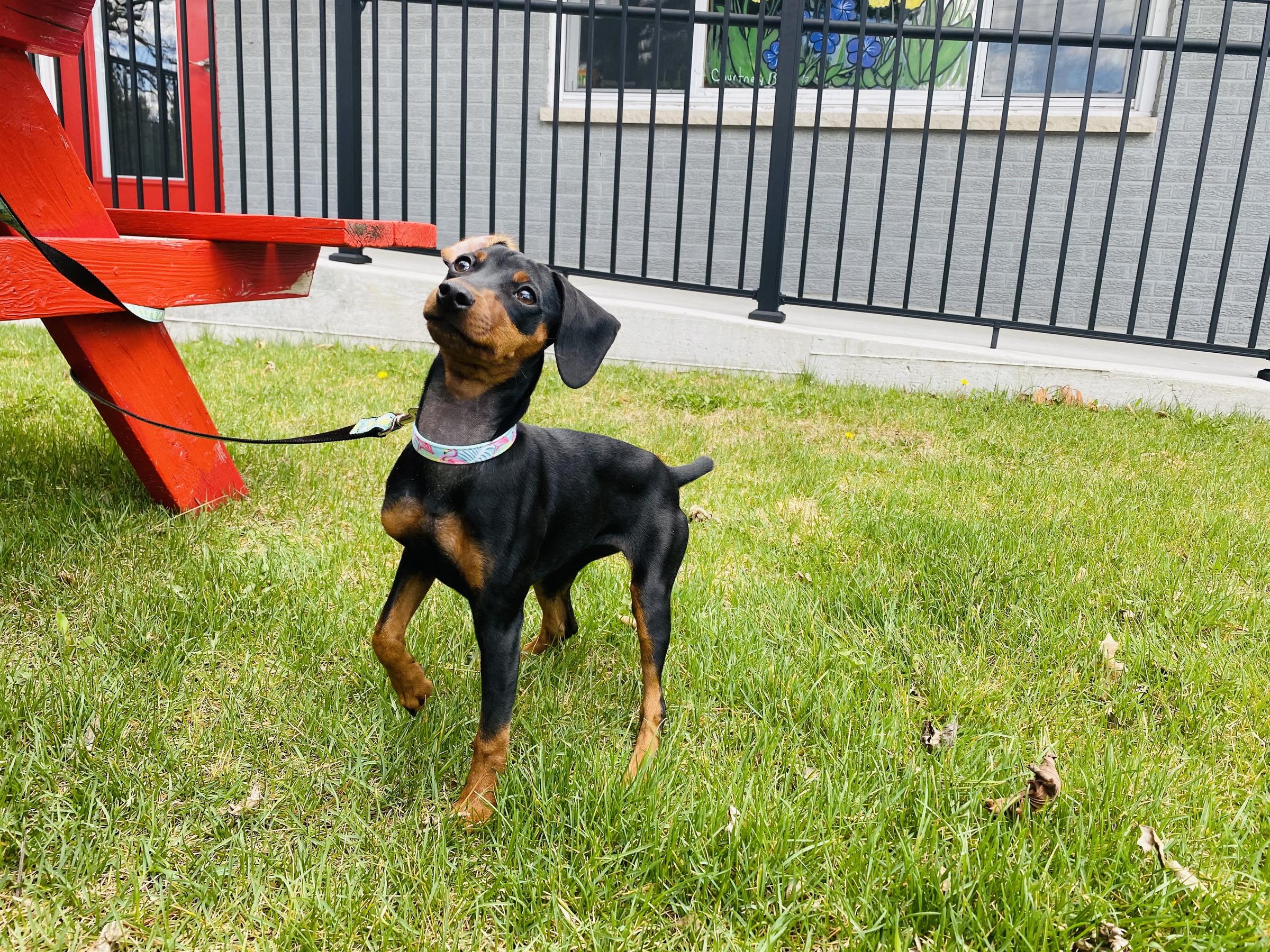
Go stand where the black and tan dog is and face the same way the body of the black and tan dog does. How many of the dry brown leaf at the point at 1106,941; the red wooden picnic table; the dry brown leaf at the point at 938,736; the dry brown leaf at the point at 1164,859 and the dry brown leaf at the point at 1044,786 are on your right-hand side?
1

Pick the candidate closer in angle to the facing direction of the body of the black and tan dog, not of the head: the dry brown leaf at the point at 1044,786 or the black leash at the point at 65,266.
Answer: the black leash

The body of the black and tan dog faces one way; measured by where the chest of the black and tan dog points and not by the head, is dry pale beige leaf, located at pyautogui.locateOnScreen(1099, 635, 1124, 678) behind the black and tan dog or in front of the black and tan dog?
behind

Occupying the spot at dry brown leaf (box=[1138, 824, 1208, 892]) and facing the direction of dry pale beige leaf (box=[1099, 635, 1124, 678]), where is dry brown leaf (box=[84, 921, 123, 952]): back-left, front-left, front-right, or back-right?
back-left

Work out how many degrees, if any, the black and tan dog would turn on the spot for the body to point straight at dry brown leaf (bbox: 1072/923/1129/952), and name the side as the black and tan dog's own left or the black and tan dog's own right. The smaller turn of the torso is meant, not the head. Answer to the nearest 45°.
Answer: approximately 90° to the black and tan dog's own left

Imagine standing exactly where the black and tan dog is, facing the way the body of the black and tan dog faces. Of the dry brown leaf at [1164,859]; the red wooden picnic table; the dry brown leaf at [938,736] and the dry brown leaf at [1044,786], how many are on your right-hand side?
1

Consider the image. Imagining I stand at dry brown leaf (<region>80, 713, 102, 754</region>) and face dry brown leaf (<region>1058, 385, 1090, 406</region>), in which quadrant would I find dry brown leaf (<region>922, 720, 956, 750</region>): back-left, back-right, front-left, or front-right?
front-right

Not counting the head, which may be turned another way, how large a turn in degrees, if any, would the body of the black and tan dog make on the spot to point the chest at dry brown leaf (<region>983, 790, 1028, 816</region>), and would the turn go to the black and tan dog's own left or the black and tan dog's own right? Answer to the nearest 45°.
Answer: approximately 135° to the black and tan dog's own left

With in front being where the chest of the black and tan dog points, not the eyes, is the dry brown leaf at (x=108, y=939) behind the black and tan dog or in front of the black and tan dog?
in front

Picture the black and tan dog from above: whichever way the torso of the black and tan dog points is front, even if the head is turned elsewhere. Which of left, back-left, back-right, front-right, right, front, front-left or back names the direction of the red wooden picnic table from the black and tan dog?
right

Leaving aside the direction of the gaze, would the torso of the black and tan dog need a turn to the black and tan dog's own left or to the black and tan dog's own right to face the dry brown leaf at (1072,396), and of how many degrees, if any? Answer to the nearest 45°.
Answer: approximately 180°

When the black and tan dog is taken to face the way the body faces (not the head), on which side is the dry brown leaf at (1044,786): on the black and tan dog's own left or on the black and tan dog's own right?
on the black and tan dog's own left

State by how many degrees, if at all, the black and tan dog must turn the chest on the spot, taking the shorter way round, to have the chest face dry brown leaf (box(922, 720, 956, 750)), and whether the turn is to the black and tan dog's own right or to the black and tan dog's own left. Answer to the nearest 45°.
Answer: approximately 135° to the black and tan dog's own left

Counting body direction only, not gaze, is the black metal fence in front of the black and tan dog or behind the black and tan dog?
behind

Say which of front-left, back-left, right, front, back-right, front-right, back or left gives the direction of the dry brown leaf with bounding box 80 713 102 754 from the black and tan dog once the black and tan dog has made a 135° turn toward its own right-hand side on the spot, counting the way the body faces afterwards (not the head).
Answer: left

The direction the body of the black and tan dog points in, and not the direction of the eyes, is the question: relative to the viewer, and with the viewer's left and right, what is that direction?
facing the viewer and to the left of the viewer
